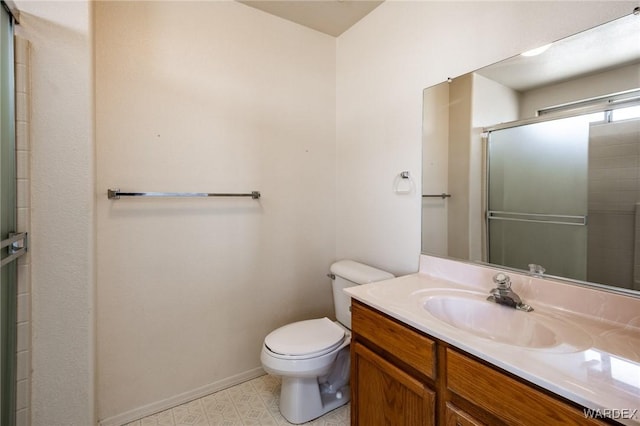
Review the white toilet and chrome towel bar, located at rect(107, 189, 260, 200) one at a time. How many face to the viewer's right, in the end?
0

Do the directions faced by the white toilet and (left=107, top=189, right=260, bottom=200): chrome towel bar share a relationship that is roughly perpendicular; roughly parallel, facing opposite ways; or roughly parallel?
roughly perpendicular

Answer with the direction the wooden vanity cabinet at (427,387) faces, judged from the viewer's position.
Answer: facing the viewer and to the left of the viewer

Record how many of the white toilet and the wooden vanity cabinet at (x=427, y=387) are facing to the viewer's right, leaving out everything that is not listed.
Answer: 0

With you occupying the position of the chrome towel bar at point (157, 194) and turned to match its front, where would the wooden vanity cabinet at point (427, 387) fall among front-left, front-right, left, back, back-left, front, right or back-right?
front-left

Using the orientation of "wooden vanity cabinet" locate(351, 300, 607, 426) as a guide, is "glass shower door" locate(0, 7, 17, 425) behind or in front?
in front

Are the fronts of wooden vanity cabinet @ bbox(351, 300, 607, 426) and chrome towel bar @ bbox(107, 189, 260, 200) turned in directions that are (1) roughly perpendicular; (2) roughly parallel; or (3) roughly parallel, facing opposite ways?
roughly perpendicular

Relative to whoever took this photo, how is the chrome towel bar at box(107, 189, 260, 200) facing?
facing the viewer

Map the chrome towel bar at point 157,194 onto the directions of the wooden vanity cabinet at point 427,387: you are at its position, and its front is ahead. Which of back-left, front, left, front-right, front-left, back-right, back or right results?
front-right

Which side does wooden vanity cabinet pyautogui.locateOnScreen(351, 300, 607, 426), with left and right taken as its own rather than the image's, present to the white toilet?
right

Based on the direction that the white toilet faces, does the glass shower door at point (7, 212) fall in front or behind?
in front

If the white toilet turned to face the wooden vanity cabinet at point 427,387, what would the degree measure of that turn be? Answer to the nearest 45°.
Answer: approximately 90° to its left

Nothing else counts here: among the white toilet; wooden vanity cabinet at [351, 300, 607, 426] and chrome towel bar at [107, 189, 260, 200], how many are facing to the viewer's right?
0
